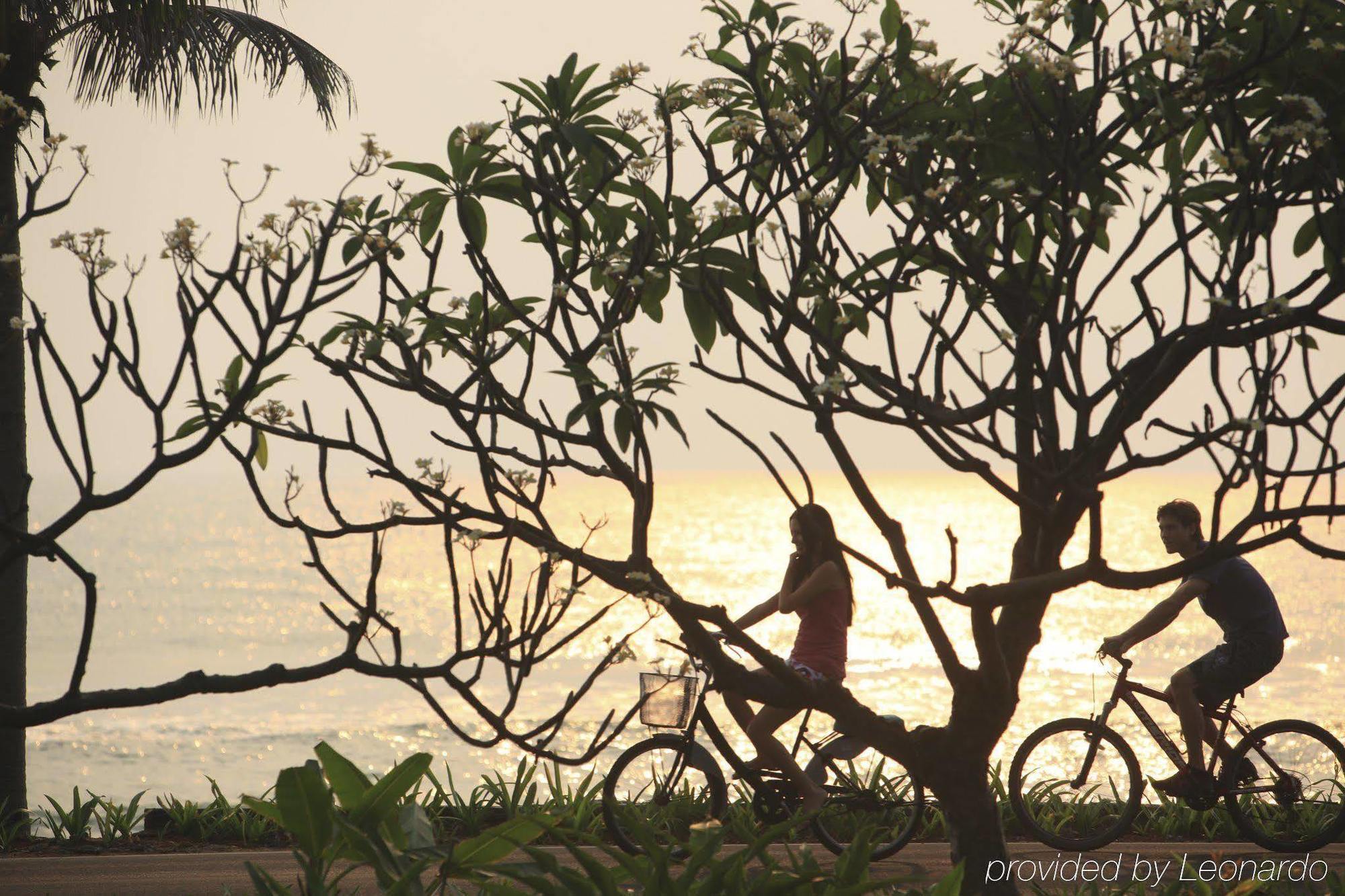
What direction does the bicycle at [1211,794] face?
to the viewer's left

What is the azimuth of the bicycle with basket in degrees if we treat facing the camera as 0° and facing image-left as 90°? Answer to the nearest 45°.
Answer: approximately 90°

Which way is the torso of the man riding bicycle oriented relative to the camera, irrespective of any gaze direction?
to the viewer's left

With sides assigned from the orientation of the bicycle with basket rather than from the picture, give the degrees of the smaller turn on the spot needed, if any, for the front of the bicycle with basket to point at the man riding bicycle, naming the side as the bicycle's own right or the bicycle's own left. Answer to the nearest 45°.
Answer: approximately 180°

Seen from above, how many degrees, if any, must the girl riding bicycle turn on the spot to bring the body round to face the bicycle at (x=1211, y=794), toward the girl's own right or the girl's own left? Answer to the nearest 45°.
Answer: approximately 135° to the girl's own right

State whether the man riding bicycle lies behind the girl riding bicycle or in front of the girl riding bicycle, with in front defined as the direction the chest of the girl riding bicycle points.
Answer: behind

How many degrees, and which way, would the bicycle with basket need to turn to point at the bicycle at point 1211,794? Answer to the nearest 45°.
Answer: approximately 180°

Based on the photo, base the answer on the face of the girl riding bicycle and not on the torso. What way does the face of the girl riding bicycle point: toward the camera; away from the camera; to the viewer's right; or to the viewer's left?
to the viewer's left

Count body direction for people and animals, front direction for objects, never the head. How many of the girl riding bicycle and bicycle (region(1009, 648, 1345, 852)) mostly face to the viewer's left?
2

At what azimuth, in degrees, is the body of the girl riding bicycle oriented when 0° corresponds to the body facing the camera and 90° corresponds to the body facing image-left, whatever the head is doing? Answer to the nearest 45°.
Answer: approximately 90°

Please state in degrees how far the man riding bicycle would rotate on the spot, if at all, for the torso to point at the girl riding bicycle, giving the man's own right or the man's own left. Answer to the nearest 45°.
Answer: approximately 45° to the man's own left
